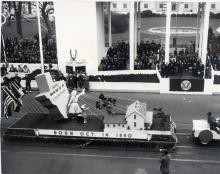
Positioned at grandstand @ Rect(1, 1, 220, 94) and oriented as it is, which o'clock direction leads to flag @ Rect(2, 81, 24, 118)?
The flag is roughly at 1 o'clock from the grandstand.

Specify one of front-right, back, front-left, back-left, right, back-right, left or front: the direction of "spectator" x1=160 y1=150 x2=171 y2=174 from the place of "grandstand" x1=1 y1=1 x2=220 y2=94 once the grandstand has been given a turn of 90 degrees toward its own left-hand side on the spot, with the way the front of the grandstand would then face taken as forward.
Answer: right

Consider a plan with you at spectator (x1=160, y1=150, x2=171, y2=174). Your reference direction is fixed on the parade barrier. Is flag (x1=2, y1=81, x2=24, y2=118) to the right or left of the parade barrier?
left

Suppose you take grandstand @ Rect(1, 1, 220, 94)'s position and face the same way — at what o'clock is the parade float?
The parade float is roughly at 12 o'clock from the grandstand.

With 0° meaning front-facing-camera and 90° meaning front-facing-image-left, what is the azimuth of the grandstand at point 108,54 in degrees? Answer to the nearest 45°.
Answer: approximately 0°
